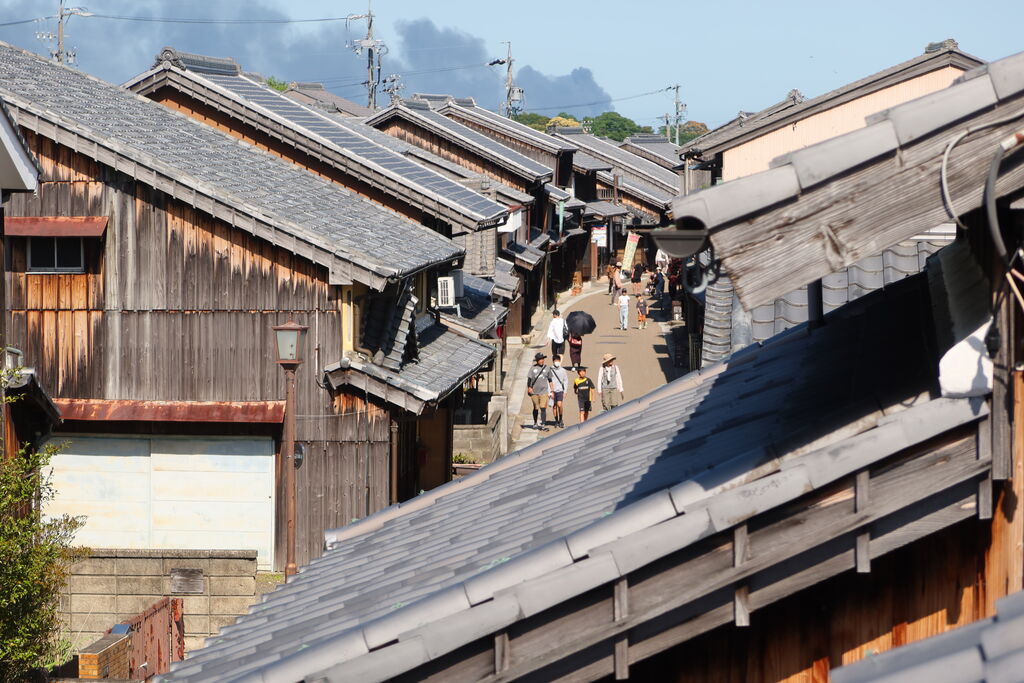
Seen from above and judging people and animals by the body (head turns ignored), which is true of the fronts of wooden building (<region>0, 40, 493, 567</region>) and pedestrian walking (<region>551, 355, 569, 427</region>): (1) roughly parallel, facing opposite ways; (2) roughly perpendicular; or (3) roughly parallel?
roughly perpendicular

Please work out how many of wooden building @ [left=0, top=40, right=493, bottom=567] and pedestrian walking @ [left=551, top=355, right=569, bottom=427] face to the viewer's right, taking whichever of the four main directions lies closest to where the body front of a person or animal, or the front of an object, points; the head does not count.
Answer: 1

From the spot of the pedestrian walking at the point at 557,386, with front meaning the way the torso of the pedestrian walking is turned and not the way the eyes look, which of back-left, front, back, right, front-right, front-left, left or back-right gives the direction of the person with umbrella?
back

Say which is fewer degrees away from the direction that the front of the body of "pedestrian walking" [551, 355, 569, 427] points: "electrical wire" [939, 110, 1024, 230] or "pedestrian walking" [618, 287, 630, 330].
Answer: the electrical wire

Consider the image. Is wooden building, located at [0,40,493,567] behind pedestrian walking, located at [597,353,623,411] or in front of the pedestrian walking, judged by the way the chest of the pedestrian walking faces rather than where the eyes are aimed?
in front

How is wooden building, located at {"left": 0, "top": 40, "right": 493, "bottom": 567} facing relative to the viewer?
to the viewer's right

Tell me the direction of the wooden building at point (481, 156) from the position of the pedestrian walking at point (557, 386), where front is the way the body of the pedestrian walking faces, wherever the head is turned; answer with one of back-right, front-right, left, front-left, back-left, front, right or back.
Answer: back

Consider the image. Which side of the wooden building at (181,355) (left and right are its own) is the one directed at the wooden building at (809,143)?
front

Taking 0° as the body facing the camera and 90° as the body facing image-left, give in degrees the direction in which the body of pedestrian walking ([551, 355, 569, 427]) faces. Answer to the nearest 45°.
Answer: approximately 0°

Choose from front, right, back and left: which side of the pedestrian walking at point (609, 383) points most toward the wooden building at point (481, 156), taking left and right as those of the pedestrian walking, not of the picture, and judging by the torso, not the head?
back

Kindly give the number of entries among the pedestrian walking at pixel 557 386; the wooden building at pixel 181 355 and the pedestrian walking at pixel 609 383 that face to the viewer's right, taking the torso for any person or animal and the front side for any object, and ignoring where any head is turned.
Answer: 1

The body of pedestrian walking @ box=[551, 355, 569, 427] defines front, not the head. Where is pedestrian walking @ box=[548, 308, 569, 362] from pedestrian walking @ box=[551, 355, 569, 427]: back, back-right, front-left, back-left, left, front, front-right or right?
back

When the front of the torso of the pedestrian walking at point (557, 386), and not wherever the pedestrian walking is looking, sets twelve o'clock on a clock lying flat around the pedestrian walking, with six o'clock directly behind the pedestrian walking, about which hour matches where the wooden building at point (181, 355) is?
The wooden building is roughly at 1 o'clock from the pedestrian walking.
